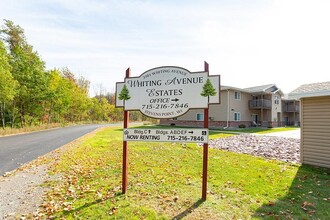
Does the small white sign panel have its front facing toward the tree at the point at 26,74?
no

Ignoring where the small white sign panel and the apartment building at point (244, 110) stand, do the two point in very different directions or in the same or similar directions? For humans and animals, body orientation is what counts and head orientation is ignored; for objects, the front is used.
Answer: same or similar directions

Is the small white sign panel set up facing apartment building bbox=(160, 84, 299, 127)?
no

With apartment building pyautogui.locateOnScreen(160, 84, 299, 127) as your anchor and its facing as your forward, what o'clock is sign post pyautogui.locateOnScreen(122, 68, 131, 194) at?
The sign post is roughly at 2 o'clock from the apartment building.

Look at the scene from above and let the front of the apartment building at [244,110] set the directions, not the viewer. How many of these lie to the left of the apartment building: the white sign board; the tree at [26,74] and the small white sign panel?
0

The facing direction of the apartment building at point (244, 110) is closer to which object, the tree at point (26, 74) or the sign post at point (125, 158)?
the sign post

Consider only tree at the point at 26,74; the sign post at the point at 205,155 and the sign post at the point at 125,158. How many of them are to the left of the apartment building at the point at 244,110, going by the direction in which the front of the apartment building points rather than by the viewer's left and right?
0

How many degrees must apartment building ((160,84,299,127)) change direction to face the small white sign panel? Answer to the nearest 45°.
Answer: approximately 45° to its right

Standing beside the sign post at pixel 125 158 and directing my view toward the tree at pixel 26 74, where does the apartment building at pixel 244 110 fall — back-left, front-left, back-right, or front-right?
front-right

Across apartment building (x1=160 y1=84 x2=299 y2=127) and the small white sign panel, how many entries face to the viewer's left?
0

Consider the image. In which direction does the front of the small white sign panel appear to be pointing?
toward the camera

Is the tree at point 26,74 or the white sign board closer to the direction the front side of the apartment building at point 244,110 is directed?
the white sign board
